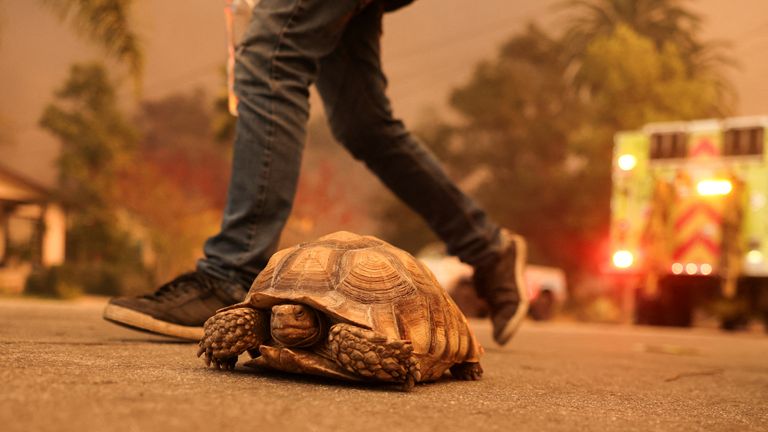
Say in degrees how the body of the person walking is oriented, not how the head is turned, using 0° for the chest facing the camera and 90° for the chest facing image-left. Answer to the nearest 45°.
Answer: approximately 90°

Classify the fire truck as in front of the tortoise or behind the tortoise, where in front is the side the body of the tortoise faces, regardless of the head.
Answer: behind

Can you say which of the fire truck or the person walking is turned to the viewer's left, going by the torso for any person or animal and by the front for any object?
the person walking

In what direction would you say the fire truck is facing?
away from the camera

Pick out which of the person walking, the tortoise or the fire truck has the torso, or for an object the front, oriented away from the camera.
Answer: the fire truck

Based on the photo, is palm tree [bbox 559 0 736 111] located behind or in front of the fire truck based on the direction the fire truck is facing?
in front

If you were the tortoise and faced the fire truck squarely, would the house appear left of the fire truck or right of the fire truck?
left

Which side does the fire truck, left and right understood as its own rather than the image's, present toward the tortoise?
back

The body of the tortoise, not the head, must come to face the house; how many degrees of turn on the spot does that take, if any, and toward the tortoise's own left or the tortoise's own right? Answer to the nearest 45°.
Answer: approximately 135° to the tortoise's own right
